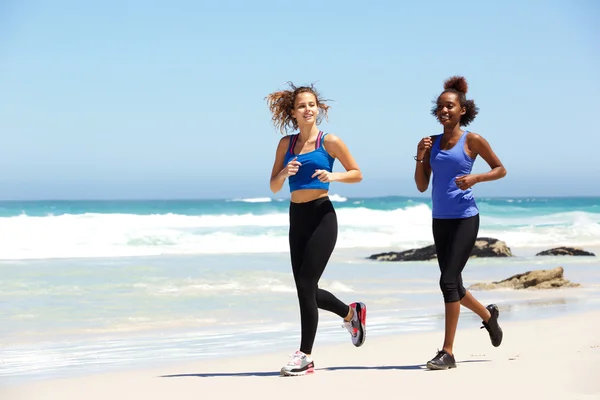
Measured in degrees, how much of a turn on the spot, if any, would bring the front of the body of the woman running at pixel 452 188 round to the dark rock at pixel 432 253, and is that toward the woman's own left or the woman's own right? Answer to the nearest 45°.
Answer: approximately 135° to the woman's own right

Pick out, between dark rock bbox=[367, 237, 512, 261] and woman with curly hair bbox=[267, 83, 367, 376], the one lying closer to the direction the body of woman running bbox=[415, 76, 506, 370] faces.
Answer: the woman with curly hair

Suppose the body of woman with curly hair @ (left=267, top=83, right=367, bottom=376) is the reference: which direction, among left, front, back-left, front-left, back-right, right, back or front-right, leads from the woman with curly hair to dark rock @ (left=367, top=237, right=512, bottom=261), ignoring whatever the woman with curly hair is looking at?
back-right

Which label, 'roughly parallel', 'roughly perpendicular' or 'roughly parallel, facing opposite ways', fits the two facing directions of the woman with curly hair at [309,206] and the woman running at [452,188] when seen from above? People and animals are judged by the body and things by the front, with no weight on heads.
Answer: roughly parallel

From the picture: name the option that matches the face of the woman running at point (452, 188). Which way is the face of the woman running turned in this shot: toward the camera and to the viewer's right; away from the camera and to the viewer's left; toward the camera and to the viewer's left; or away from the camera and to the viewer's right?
toward the camera and to the viewer's left

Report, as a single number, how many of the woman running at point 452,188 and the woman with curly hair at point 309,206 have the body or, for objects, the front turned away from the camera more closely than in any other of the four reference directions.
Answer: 0

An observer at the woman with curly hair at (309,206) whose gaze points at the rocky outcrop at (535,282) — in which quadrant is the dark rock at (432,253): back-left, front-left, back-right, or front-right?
front-left

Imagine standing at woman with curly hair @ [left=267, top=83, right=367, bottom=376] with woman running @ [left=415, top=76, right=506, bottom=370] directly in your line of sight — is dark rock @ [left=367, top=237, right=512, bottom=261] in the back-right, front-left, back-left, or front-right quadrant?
front-left

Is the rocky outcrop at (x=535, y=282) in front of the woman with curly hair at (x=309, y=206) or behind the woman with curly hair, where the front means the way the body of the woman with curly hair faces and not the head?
behind

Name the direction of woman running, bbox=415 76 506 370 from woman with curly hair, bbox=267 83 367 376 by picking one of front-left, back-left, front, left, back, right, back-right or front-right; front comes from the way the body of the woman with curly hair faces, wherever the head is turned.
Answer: back-left

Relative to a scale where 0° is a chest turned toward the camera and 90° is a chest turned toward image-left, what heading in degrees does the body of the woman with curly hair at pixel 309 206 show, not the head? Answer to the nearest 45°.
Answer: approximately 45°

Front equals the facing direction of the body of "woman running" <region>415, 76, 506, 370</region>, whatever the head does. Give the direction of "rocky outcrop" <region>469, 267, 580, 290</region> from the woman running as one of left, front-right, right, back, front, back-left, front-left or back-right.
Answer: back-right
